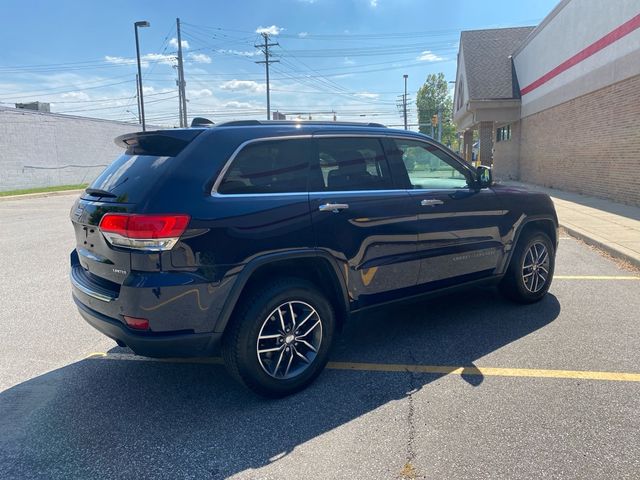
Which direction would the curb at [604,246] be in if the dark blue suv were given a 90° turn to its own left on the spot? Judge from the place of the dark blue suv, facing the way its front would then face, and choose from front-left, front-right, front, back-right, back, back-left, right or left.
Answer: right

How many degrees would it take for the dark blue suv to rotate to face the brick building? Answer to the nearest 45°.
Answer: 0° — it already faces it

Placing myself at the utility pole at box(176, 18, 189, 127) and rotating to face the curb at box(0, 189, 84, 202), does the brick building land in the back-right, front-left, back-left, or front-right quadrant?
front-left

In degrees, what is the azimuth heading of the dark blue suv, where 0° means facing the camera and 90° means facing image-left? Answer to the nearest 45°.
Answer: approximately 225°

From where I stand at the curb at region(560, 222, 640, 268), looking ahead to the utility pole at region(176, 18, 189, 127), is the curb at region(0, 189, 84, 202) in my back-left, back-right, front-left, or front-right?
front-left

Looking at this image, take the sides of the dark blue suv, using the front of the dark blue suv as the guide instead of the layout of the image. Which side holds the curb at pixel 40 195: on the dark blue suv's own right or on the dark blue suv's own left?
on the dark blue suv's own left

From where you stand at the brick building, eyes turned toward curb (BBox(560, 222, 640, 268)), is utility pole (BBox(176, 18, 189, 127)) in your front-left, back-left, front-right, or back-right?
back-right
